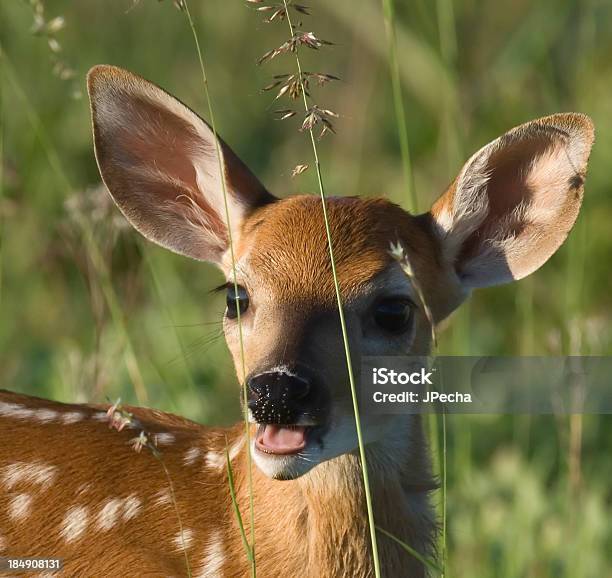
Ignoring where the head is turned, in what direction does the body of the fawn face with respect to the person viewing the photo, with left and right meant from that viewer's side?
facing the viewer and to the right of the viewer
